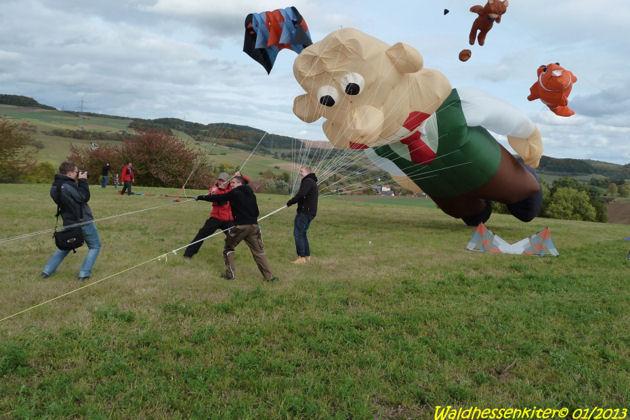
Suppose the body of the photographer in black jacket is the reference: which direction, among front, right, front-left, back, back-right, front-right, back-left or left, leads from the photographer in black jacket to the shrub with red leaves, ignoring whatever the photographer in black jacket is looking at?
front-left

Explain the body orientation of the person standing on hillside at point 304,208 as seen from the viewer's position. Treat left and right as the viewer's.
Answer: facing to the left of the viewer

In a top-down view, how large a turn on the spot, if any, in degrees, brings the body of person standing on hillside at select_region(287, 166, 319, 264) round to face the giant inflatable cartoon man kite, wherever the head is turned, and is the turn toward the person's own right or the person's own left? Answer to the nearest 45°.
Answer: approximately 135° to the person's own right

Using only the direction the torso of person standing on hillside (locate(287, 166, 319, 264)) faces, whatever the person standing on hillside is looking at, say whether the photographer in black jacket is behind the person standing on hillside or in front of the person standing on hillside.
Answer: in front

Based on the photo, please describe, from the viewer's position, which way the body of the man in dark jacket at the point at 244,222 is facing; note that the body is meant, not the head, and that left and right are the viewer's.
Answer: facing away from the viewer and to the left of the viewer

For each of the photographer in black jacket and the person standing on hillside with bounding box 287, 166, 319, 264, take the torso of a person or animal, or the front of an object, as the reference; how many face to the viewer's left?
1

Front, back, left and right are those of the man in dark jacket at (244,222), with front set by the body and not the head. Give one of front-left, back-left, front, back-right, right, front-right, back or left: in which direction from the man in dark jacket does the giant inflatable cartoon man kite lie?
right

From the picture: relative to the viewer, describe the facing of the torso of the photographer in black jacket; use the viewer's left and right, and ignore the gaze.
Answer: facing away from the viewer and to the right of the viewer

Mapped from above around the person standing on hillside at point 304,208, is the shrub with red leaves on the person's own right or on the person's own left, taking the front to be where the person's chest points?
on the person's own right
